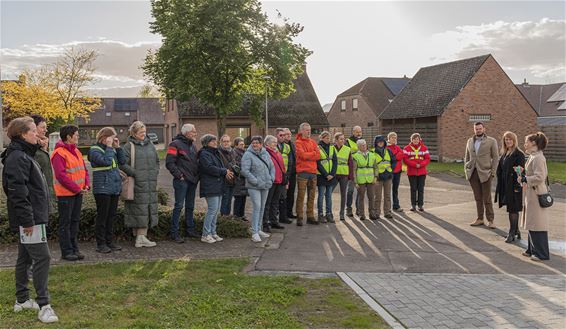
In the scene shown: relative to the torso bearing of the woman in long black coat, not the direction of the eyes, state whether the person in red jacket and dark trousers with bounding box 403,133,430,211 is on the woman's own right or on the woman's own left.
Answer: on the woman's own right

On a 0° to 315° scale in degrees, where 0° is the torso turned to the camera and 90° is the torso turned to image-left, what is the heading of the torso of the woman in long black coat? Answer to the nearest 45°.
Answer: approximately 45°

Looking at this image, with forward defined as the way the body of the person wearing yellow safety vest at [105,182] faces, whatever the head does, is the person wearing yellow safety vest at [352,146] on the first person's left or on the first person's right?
on the first person's left

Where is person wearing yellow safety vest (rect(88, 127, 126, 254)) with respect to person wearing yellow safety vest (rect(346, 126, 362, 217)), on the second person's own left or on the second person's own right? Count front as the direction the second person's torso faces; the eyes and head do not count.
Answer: on the second person's own right

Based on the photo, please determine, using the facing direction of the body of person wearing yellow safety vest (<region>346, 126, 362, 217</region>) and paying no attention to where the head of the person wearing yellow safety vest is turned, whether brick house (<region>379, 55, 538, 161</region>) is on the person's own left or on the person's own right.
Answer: on the person's own left

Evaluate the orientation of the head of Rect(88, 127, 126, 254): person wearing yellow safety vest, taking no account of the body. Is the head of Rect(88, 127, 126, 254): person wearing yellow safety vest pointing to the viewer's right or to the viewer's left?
to the viewer's right

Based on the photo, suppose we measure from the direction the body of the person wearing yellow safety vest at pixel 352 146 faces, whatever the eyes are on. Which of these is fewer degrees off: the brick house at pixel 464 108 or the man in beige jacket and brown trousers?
the man in beige jacket and brown trousers

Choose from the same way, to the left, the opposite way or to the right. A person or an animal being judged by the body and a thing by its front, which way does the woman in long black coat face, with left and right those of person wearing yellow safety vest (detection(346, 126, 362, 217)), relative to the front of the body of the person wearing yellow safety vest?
to the right

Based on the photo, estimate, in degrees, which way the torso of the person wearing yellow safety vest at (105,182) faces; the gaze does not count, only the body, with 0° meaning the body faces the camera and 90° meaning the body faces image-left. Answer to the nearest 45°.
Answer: approximately 315°
